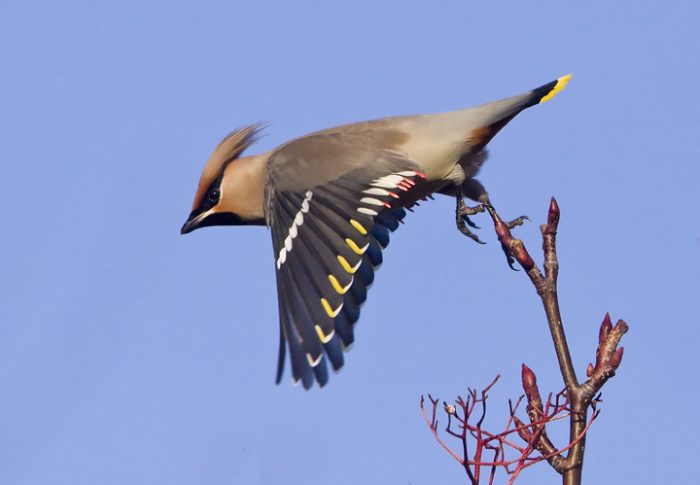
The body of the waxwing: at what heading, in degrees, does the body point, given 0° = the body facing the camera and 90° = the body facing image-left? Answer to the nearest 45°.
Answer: approximately 90°
